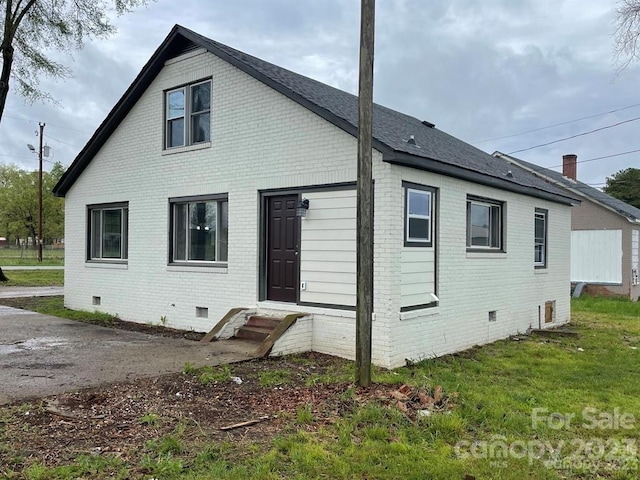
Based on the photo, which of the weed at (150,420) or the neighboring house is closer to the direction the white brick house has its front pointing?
the weed

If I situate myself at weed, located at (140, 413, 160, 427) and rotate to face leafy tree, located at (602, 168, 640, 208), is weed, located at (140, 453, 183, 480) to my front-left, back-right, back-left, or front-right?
back-right

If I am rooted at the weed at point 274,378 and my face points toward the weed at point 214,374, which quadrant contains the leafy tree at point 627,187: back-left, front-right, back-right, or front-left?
back-right

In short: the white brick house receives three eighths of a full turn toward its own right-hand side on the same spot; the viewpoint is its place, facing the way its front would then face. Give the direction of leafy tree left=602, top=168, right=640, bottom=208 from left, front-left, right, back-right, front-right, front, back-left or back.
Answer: front-right

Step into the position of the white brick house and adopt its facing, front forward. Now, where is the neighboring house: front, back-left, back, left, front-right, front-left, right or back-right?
back

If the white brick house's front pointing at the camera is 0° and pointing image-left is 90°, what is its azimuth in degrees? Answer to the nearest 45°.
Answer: approximately 45°

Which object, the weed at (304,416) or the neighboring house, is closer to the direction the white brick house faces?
the weed

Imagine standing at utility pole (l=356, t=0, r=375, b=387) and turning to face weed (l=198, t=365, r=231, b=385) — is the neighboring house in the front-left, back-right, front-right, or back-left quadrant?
back-right

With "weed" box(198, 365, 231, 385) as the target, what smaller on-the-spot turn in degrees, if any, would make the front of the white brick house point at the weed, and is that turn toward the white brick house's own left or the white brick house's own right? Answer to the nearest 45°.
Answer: approximately 45° to the white brick house's own left

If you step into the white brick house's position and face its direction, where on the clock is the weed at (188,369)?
The weed is roughly at 11 o'clock from the white brick house.

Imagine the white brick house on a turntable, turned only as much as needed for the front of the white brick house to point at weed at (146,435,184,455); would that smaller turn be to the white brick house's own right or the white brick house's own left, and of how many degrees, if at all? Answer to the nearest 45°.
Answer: approximately 45° to the white brick house's own left

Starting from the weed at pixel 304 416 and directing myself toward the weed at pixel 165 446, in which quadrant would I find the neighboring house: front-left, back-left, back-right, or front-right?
back-right

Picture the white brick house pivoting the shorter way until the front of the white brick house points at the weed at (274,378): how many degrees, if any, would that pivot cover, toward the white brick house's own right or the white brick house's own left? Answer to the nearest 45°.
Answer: approximately 45° to the white brick house's own left
